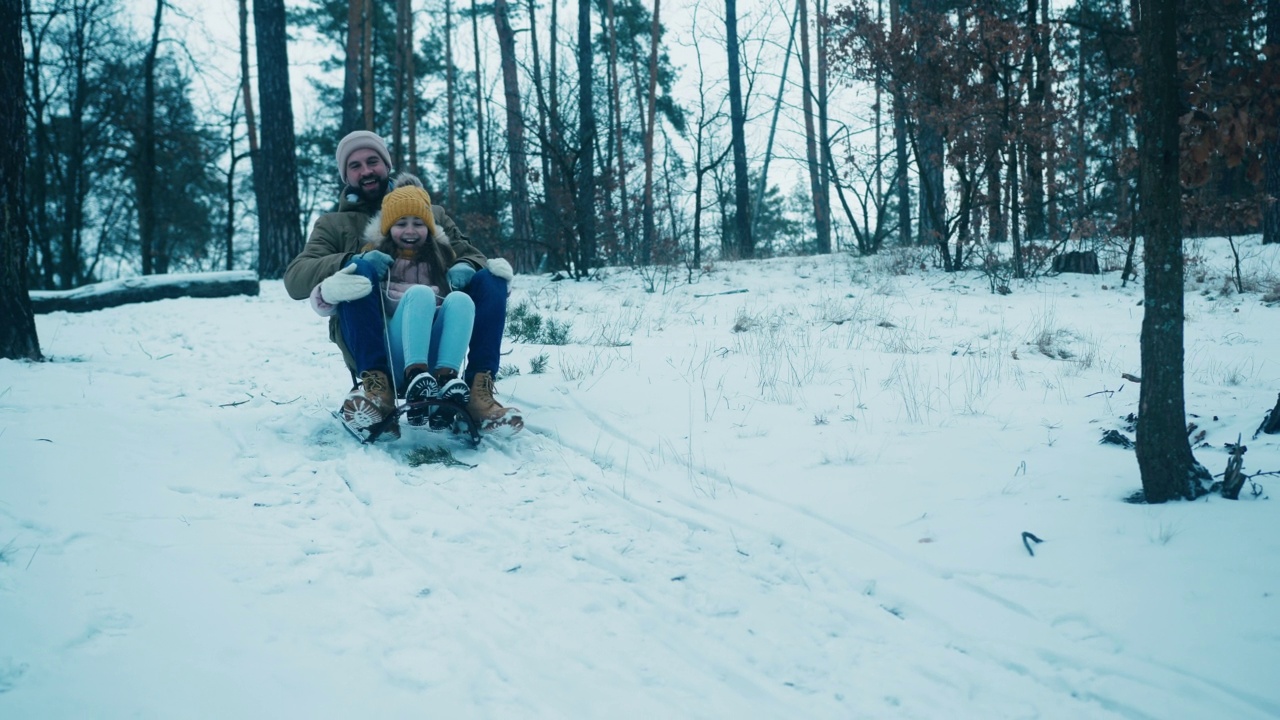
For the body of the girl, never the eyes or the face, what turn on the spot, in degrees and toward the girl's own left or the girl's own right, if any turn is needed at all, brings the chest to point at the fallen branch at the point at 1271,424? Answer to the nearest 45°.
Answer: approximately 45° to the girl's own left

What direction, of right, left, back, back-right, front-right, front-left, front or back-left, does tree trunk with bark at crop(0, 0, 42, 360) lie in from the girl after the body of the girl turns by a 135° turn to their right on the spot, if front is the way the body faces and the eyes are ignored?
front

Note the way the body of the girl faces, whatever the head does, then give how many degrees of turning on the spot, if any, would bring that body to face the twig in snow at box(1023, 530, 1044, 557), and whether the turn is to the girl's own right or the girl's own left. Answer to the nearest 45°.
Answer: approximately 45° to the girl's own left

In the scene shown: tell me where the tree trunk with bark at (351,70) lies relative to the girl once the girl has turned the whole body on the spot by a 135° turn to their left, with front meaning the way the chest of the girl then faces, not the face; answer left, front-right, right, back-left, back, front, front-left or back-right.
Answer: front-left

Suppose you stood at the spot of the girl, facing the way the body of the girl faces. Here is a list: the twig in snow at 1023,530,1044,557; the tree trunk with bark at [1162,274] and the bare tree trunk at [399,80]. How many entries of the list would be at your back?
1

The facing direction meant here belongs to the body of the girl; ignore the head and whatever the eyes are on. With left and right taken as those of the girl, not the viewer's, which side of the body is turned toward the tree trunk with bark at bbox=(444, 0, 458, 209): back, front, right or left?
back

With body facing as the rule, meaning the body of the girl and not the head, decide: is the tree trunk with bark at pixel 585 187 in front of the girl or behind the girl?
behind

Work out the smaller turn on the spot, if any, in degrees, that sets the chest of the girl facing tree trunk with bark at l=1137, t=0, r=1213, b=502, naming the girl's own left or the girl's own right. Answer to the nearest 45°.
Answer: approximately 45° to the girl's own left

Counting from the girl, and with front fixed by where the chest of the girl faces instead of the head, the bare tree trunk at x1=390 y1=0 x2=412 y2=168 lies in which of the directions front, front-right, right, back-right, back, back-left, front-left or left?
back

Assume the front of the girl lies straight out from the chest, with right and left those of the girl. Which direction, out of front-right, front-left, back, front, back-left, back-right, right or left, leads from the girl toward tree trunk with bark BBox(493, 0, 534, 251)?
back

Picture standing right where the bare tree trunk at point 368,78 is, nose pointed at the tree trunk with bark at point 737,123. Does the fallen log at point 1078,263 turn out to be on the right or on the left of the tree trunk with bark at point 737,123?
right

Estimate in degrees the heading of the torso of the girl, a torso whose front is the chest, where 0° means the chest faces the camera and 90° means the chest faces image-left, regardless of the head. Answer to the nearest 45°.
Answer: approximately 0°

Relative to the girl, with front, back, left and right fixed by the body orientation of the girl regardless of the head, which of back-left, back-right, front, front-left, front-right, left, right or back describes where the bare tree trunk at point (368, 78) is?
back
